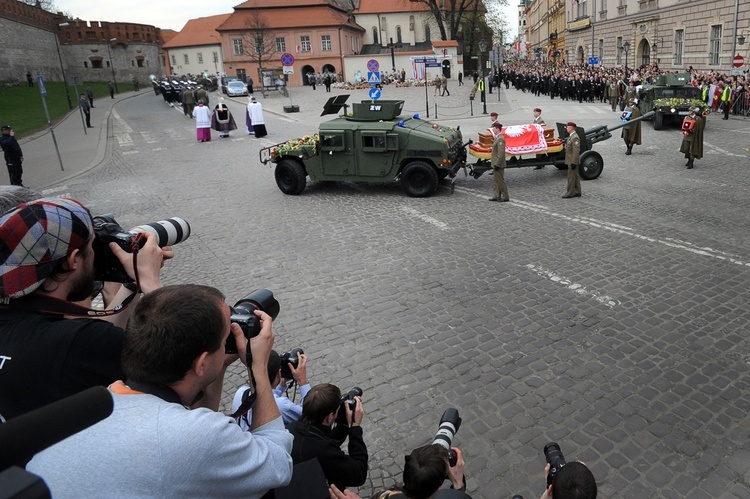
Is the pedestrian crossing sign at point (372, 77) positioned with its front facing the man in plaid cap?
yes

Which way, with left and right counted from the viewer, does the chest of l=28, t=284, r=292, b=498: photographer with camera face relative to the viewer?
facing away from the viewer and to the right of the viewer

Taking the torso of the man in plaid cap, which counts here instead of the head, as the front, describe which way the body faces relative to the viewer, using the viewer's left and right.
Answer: facing away from the viewer and to the right of the viewer

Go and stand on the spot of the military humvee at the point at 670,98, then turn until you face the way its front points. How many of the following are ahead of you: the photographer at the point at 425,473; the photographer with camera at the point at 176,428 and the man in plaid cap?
3

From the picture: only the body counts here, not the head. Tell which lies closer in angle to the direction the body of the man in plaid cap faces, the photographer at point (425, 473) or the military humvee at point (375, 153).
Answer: the military humvee

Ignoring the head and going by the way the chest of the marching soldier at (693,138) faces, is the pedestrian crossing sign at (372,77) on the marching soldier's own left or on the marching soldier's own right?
on the marching soldier's own right

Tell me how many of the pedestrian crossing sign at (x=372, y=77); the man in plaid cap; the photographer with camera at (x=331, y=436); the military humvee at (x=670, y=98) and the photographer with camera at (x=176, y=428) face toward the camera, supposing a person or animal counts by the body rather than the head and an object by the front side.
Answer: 2

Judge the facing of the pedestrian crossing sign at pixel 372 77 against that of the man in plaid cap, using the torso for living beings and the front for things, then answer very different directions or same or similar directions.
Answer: very different directions

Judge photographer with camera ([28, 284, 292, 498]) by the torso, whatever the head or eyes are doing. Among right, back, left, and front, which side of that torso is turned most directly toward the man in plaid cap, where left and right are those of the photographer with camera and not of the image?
left

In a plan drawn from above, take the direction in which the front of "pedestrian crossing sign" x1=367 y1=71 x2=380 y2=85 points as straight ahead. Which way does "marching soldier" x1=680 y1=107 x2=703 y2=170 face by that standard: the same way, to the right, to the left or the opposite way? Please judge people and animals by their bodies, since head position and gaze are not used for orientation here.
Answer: to the right
